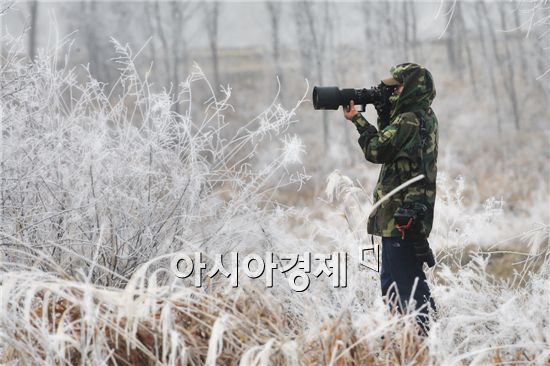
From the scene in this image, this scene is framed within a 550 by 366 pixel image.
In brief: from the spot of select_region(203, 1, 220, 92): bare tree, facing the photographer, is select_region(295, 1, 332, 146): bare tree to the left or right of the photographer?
left

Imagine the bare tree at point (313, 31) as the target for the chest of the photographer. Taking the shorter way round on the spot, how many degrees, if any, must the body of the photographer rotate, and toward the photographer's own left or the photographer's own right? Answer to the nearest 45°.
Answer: approximately 90° to the photographer's own right

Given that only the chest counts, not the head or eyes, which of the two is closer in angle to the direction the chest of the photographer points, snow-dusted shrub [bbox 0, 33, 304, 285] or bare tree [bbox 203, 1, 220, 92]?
the snow-dusted shrub

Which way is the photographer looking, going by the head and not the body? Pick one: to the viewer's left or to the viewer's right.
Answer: to the viewer's left

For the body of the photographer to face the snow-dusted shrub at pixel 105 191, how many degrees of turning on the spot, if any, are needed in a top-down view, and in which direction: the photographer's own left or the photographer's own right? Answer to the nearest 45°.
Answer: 0° — they already face it

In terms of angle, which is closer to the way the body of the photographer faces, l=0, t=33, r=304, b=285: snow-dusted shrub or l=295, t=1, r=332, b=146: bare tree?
the snow-dusted shrub

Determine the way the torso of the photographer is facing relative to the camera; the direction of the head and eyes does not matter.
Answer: to the viewer's left

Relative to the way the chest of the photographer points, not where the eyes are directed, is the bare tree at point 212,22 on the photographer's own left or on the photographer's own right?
on the photographer's own right
